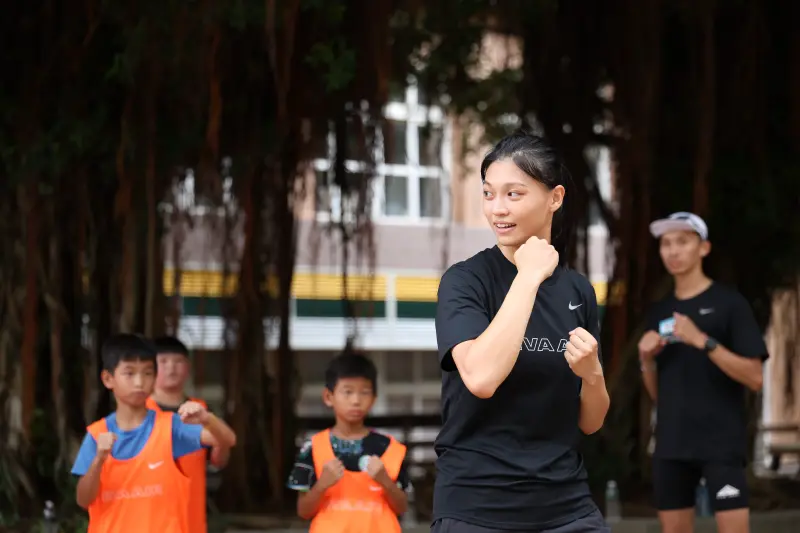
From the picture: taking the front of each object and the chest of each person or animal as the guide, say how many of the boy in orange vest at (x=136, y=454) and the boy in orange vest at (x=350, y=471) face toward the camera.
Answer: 2

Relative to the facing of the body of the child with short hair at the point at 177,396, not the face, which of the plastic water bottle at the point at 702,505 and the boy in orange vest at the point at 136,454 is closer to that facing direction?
the boy in orange vest

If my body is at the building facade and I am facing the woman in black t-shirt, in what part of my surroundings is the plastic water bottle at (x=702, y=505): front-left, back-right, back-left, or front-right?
front-left

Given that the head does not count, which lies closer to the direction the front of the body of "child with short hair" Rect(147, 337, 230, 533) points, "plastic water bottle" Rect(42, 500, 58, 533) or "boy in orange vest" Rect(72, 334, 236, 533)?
the boy in orange vest

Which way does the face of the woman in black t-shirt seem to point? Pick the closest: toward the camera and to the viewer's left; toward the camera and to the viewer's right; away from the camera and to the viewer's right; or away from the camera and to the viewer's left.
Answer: toward the camera and to the viewer's left

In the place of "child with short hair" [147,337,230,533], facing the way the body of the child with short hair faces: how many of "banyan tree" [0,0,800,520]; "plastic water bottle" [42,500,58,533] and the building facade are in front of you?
0

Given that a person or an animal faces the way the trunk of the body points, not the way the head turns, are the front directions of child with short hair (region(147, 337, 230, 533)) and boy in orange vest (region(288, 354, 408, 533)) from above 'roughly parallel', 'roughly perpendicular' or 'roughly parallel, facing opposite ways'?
roughly parallel

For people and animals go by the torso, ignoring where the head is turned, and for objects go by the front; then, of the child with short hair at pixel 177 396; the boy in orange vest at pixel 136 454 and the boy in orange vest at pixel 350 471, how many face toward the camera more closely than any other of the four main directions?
3

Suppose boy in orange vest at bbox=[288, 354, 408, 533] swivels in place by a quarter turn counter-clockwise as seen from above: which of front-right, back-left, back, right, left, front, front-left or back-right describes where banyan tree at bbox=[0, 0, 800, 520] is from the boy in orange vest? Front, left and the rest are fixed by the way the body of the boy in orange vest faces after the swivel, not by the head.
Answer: left

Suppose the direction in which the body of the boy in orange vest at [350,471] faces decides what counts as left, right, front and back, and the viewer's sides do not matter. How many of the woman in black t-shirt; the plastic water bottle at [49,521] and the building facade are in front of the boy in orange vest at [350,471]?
1

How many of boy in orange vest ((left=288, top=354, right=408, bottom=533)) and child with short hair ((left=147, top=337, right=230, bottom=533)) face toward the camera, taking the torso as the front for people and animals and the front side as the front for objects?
2

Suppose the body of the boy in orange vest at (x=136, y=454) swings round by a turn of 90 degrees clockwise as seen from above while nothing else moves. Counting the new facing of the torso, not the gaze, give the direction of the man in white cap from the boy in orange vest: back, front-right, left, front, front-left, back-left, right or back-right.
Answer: back

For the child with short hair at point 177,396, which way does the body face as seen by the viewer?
toward the camera

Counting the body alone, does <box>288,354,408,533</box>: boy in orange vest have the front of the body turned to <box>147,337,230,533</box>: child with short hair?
no

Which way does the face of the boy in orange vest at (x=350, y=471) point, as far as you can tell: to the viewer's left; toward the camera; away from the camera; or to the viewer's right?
toward the camera

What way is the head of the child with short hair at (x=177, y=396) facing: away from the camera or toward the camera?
toward the camera

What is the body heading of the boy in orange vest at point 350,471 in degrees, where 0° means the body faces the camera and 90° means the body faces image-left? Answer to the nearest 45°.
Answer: approximately 0°

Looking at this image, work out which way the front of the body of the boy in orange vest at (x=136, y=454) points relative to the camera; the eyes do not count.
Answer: toward the camera

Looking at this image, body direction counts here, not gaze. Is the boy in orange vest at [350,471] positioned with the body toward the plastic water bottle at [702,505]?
no

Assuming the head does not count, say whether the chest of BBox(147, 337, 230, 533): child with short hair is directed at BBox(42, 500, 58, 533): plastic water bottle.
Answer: no

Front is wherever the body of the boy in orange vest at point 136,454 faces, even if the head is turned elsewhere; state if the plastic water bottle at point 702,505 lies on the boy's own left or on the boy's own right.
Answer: on the boy's own left
